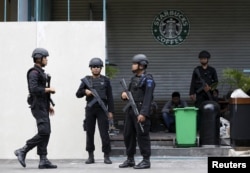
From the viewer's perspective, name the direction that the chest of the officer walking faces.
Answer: to the viewer's right

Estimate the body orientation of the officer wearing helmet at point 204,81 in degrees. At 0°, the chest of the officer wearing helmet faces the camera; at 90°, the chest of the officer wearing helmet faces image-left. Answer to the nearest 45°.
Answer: approximately 0°

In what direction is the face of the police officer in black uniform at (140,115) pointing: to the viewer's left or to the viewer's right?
to the viewer's left

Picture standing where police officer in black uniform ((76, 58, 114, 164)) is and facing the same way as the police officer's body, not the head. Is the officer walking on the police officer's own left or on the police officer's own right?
on the police officer's own right

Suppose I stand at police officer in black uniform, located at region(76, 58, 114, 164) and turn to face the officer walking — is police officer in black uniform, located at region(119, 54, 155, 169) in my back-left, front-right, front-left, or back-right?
back-left

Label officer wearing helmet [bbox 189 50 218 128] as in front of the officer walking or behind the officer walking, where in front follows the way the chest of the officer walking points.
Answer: in front

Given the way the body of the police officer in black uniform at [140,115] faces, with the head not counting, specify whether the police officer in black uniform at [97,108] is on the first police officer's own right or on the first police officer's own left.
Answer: on the first police officer's own right

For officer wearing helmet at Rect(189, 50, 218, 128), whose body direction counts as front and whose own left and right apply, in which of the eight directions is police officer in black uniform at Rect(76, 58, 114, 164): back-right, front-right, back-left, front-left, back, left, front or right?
front-right

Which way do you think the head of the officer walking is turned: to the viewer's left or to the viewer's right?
to the viewer's right

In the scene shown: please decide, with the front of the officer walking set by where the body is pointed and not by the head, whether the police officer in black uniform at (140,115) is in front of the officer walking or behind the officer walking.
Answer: in front

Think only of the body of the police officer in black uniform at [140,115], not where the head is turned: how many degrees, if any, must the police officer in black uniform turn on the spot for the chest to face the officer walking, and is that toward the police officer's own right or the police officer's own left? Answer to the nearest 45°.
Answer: approximately 45° to the police officer's own right

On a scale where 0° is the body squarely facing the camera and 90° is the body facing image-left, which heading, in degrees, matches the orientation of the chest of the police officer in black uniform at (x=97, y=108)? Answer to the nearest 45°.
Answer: approximately 0°
